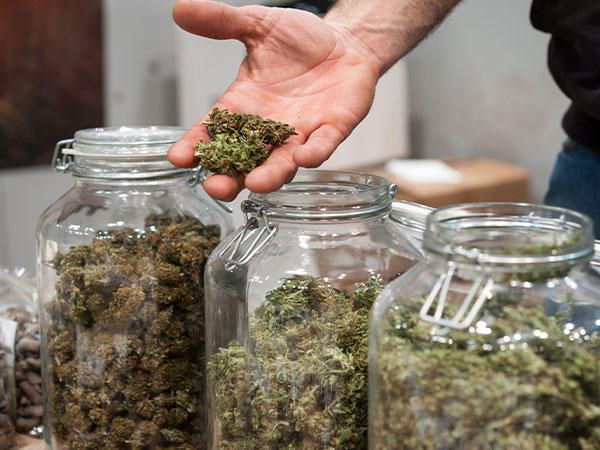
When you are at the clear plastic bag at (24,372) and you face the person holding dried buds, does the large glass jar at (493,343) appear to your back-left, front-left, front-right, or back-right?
front-right

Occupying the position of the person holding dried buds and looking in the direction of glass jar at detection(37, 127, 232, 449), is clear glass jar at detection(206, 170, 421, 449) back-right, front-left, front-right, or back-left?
front-left
